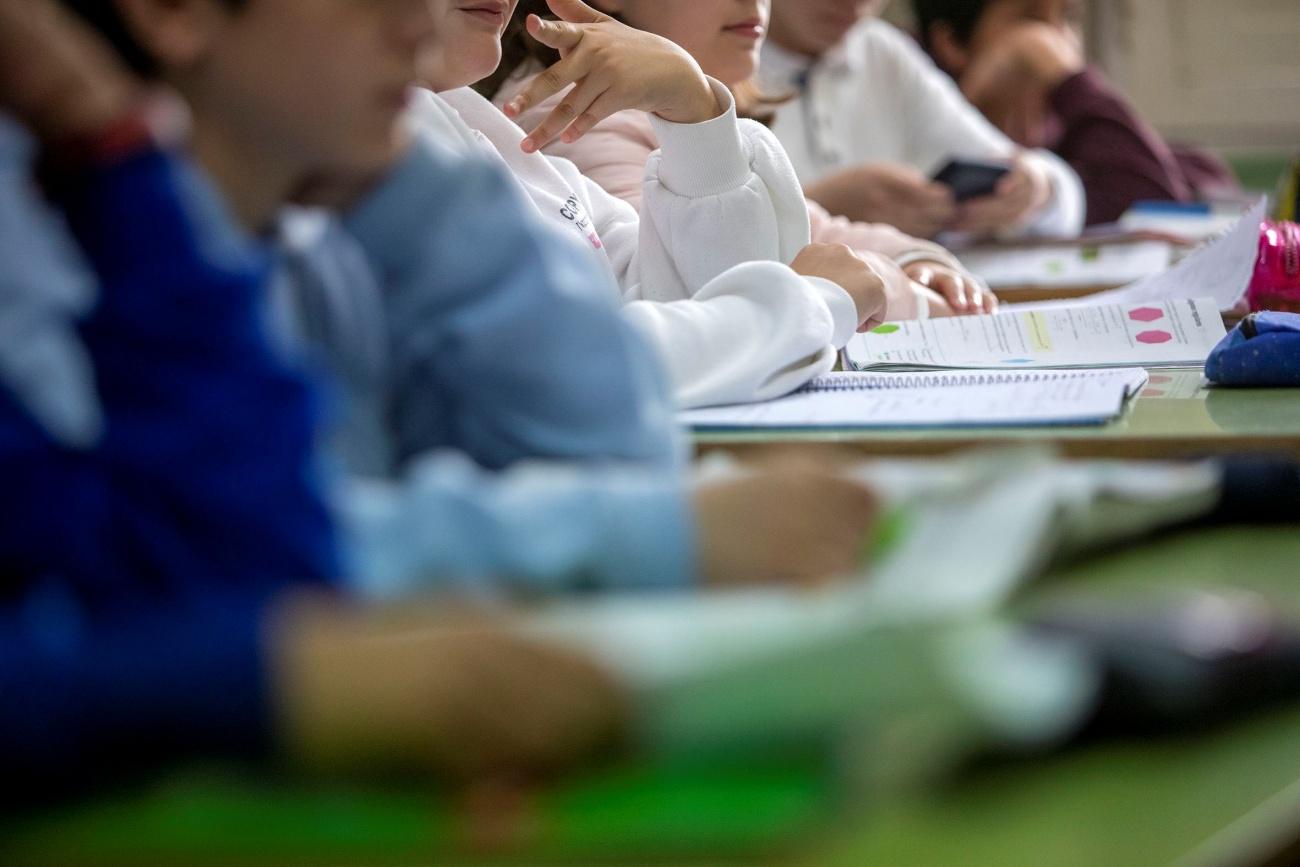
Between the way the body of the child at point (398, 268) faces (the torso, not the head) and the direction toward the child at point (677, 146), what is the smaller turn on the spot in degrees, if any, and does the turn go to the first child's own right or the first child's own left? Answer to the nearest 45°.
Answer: approximately 90° to the first child's own left

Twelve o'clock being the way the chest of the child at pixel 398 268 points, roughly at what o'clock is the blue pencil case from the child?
The blue pencil case is roughly at 11 o'clock from the child.

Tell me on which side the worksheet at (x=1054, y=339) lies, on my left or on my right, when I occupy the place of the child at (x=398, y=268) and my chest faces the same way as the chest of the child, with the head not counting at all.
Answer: on my left

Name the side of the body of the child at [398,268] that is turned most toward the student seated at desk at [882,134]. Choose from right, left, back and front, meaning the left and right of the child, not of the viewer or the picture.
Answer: left

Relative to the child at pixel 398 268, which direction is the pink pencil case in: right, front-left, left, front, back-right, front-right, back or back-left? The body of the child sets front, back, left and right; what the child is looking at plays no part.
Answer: front-left

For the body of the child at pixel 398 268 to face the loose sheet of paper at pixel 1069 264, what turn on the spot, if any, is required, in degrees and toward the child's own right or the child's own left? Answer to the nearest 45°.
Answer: approximately 45° to the child's own left

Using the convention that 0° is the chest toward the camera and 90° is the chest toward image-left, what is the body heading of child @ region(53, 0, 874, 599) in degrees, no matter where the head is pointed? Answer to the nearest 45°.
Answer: approximately 270°

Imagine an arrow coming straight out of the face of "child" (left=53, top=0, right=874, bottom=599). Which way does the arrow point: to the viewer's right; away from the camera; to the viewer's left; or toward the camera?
to the viewer's right
